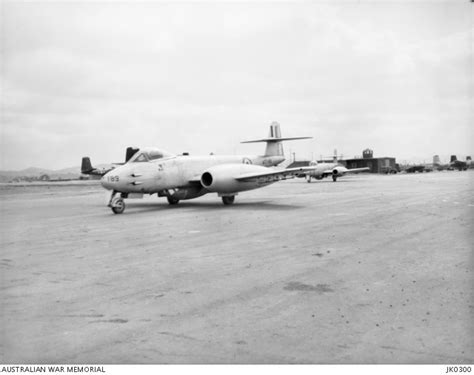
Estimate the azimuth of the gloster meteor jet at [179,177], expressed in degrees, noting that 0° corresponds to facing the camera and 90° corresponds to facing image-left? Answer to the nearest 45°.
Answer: approximately 45°
